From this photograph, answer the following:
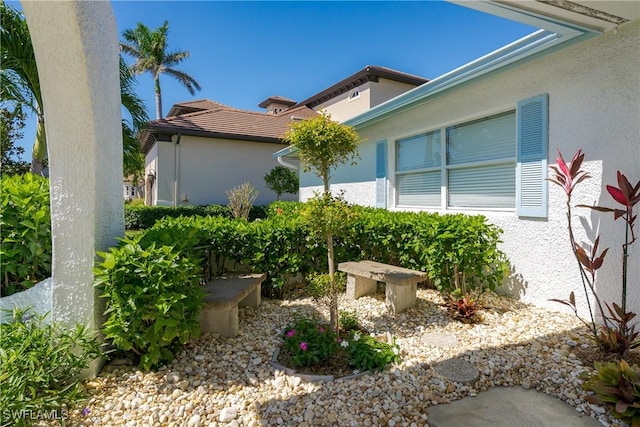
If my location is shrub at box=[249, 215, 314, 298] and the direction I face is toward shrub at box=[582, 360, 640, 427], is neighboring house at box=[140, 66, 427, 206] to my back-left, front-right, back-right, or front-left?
back-left

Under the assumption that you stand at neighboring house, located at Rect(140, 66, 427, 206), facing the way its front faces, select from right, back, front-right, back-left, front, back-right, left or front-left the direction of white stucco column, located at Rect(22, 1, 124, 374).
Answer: left

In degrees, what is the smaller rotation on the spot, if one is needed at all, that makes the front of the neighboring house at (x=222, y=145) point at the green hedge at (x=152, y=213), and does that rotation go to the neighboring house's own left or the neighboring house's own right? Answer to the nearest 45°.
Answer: approximately 45° to the neighboring house's own left

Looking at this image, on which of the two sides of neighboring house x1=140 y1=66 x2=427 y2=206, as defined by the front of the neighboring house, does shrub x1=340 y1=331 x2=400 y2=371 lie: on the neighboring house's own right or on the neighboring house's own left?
on the neighboring house's own left

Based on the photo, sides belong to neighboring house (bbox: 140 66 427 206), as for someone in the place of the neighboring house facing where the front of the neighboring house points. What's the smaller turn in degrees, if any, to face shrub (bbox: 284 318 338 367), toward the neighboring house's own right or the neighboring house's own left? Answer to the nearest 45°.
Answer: approximately 90° to the neighboring house's own left

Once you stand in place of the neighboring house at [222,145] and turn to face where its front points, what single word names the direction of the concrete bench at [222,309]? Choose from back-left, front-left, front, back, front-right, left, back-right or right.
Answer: left

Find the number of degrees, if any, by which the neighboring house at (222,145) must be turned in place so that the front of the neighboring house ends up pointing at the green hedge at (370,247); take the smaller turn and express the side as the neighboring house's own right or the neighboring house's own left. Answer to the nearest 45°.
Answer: approximately 90° to the neighboring house's own left

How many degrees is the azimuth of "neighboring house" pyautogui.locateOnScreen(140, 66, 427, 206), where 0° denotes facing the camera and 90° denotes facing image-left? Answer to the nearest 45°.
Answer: approximately 90°
